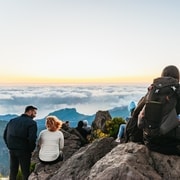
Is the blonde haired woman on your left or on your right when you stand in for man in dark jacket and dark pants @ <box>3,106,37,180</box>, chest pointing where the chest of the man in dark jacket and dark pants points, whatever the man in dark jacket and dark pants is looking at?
on your right

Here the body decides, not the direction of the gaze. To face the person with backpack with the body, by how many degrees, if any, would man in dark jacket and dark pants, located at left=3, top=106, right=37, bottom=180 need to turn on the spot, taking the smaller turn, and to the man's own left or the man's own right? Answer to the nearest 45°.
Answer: approximately 90° to the man's own right

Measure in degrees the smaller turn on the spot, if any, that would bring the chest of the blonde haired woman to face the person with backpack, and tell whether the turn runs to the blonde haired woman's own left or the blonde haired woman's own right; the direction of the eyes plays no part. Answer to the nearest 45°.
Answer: approximately 135° to the blonde haired woman's own right

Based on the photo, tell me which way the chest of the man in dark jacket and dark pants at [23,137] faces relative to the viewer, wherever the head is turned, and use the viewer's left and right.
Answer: facing away from the viewer and to the right of the viewer

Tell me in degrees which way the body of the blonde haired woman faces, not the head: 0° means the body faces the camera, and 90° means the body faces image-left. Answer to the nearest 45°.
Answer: approximately 180°

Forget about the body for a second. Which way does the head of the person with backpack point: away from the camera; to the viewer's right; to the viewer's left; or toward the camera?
away from the camera
